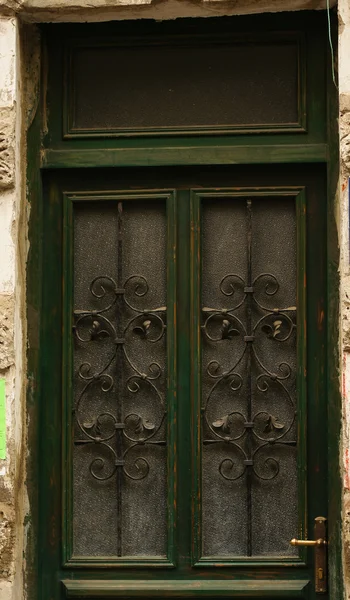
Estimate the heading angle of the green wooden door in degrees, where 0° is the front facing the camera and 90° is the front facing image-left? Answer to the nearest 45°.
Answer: approximately 0°
